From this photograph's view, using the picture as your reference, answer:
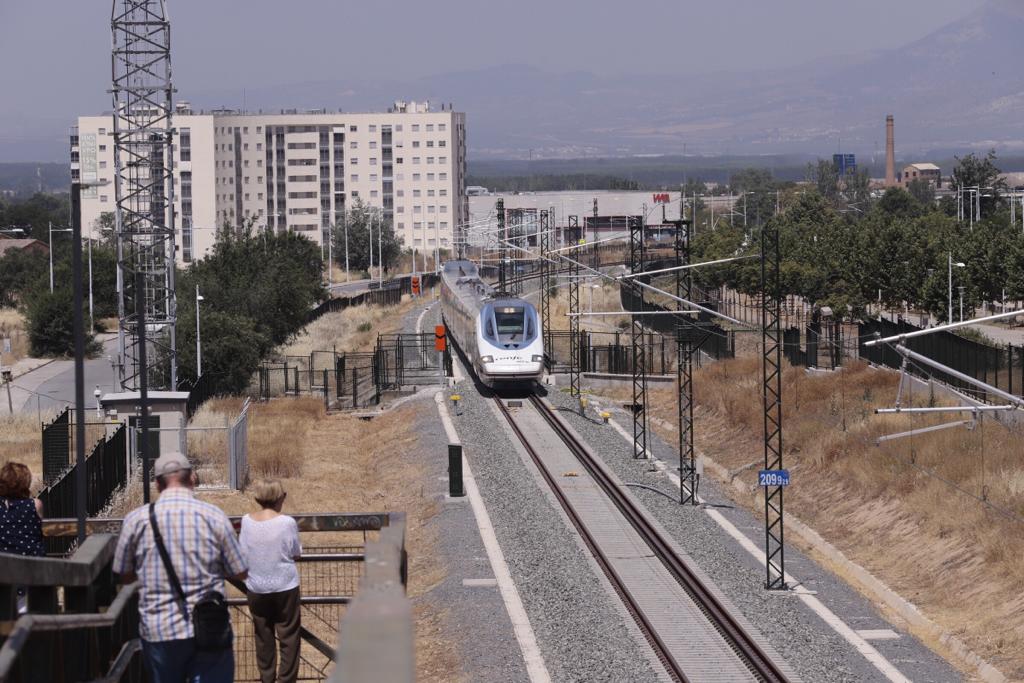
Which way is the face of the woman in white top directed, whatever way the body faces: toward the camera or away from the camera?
away from the camera

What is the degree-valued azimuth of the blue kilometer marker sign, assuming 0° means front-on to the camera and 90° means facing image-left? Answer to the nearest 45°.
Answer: approximately 0°

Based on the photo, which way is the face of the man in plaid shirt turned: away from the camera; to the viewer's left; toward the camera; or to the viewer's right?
away from the camera

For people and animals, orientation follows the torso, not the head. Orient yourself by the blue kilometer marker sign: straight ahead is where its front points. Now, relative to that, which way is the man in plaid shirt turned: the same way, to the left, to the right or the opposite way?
the opposite way

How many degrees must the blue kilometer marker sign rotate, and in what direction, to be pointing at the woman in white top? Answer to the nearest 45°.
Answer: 0° — it already faces them

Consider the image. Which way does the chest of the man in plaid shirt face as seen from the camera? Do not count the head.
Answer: away from the camera
